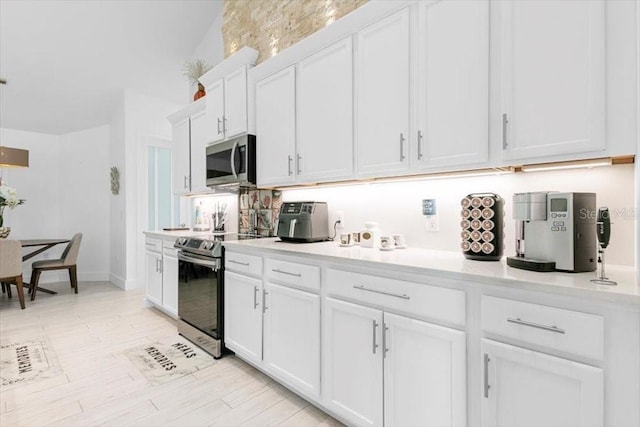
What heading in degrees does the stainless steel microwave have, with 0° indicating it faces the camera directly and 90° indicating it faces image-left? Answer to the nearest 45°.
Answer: approximately 45°

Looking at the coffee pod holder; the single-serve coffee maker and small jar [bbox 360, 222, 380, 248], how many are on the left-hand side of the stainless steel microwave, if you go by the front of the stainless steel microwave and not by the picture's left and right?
3

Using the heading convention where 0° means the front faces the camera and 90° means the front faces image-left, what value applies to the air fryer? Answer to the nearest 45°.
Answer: approximately 45°

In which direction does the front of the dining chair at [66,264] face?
to the viewer's left

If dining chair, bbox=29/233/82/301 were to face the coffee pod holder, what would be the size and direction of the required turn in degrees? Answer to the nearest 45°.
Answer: approximately 90° to its left
